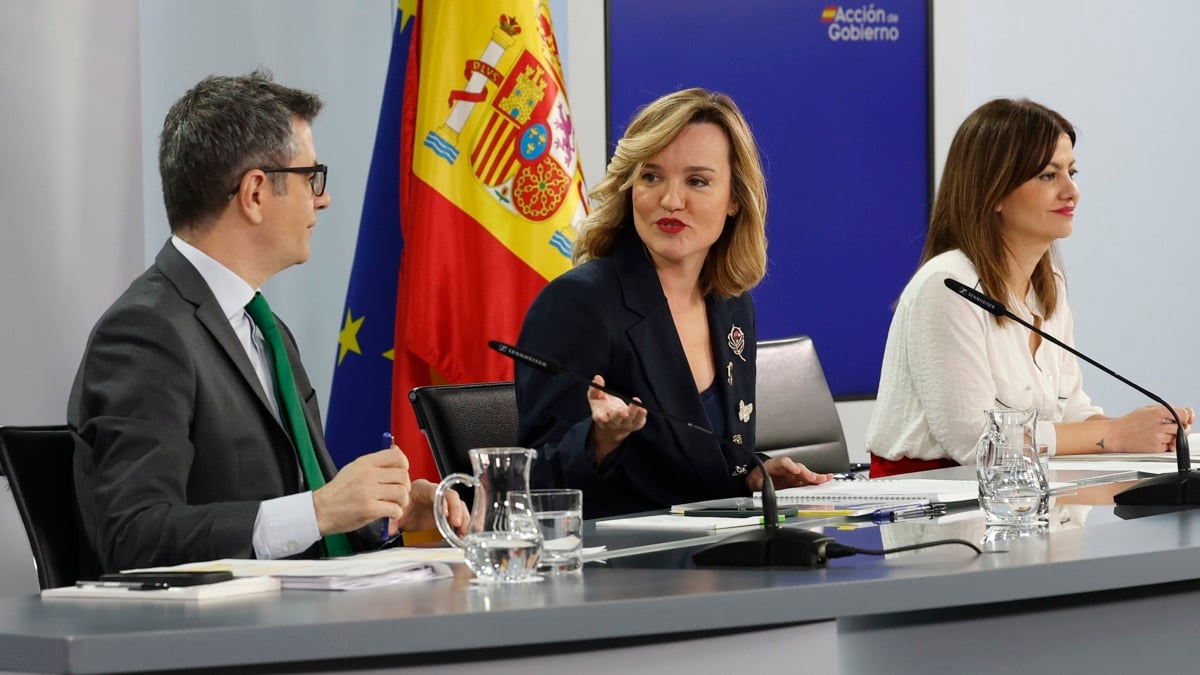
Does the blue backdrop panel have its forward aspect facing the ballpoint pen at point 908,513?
yes

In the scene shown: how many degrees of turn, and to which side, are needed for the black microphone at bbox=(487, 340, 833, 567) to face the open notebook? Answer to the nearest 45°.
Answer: approximately 90° to its right

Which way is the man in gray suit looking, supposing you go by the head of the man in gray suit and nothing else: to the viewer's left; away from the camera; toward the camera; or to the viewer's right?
to the viewer's right

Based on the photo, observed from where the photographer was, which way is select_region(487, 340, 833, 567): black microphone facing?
facing to the left of the viewer

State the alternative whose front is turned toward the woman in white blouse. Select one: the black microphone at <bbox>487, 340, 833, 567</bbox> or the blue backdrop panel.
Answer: the blue backdrop panel

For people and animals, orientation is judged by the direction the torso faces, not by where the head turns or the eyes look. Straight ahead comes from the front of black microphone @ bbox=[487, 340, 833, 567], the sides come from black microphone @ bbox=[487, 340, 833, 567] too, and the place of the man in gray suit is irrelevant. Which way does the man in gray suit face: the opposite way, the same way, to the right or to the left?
the opposite way

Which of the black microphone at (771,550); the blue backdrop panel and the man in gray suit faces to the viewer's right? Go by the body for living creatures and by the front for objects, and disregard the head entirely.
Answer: the man in gray suit

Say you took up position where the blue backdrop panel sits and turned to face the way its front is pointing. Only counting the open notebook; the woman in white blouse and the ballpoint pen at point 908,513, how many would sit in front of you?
3

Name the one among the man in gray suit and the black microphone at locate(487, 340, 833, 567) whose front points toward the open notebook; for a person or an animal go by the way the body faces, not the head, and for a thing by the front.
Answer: the man in gray suit

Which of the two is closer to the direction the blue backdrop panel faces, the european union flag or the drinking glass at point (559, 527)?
the drinking glass

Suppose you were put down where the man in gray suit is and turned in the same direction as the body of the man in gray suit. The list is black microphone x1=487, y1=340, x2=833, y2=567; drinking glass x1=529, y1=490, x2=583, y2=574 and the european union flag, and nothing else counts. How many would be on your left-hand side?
1

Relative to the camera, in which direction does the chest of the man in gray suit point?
to the viewer's right

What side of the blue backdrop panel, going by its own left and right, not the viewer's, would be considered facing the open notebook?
front

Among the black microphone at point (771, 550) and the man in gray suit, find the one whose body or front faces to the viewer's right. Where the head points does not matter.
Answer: the man in gray suit

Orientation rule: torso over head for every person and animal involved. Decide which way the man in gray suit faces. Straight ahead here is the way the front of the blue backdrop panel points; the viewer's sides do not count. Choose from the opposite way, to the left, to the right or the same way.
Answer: to the left

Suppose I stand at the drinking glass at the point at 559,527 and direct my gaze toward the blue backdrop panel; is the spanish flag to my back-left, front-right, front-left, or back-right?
front-left

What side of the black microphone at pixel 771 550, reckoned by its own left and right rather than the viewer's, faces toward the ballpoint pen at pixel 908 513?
right
